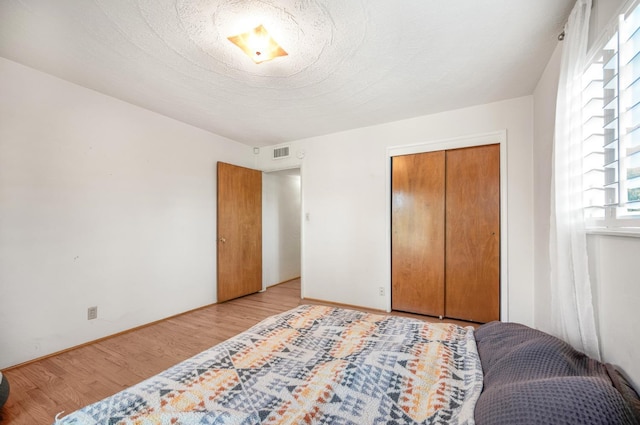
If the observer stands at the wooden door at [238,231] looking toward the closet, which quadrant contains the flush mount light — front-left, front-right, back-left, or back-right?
front-right

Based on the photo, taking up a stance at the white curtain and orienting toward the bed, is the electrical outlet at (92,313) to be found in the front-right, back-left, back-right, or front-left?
front-right

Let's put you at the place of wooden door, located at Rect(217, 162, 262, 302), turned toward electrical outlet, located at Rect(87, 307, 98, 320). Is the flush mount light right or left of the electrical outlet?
left

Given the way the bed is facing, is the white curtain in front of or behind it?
behind

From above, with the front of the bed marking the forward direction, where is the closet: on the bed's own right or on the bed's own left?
on the bed's own right

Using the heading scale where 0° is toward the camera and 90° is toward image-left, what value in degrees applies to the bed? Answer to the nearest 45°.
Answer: approximately 90°

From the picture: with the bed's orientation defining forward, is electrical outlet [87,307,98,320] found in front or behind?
in front

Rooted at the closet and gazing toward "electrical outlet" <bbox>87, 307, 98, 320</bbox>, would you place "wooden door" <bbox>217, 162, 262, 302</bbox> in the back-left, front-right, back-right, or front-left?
front-right

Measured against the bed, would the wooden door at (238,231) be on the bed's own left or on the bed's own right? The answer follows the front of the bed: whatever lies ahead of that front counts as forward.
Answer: on the bed's own right
